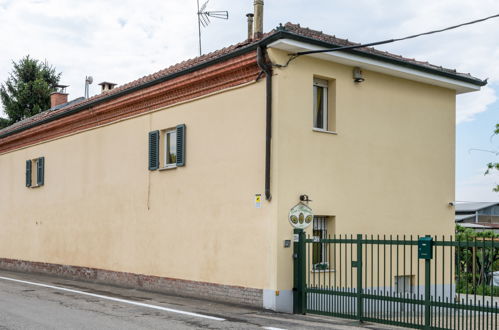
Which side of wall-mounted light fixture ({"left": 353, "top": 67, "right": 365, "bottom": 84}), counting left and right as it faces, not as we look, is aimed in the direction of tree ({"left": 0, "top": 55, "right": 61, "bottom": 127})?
back

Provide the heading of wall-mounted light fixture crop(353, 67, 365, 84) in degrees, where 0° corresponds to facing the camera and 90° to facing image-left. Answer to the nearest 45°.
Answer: approximately 315°
